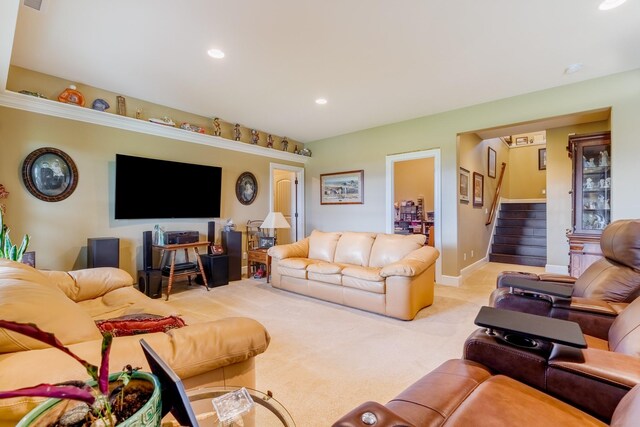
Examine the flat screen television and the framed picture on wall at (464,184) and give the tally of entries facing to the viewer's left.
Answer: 0

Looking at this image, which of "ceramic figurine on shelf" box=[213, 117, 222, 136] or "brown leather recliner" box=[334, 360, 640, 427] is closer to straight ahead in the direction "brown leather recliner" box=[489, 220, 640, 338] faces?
the ceramic figurine on shelf

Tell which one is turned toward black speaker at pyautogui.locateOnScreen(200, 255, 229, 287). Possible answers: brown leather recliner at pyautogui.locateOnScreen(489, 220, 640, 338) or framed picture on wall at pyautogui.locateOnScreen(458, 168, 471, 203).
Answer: the brown leather recliner

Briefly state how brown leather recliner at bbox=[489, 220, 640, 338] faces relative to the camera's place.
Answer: facing to the left of the viewer

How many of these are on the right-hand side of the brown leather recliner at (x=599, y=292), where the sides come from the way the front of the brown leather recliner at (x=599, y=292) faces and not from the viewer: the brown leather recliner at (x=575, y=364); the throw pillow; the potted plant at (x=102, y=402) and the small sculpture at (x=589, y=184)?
1

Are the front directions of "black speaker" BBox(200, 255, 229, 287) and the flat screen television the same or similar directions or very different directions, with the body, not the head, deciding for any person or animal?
same or similar directions

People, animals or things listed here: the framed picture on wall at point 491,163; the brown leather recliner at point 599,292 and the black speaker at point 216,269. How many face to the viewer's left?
1

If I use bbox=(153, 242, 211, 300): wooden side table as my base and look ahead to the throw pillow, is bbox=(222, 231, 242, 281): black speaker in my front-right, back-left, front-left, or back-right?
back-left

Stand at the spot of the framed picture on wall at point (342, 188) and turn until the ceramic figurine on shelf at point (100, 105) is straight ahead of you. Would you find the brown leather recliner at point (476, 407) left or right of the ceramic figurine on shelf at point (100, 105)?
left

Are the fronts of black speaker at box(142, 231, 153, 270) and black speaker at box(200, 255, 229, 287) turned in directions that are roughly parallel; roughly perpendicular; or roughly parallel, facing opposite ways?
roughly parallel

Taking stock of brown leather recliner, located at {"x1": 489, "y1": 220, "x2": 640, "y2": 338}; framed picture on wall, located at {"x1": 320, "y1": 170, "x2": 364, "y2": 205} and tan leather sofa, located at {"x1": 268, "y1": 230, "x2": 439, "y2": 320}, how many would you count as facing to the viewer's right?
0

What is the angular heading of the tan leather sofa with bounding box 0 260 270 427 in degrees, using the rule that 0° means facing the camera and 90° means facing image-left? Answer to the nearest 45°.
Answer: approximately 270°

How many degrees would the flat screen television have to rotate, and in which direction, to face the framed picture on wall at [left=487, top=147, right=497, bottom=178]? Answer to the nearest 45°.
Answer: approximately 45° to its left

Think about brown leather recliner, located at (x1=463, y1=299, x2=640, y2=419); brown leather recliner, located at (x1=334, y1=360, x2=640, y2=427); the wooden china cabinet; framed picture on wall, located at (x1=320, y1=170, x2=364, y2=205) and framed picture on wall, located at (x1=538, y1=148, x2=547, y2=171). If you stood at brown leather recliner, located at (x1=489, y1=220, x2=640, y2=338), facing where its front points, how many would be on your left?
2

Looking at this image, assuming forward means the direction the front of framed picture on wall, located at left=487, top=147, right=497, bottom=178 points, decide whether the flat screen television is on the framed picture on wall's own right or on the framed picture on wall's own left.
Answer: on the framed picture on wall's own right

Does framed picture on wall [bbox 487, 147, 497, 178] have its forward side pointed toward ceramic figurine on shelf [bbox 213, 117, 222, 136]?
no

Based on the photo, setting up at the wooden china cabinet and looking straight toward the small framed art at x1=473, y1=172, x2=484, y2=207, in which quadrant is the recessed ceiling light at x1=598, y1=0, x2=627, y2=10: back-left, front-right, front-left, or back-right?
back-left

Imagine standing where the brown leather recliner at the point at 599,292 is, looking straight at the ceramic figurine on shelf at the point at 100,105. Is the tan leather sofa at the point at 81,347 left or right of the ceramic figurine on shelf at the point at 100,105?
left

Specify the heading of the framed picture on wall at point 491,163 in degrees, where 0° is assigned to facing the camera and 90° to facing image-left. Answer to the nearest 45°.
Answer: approximately 315°

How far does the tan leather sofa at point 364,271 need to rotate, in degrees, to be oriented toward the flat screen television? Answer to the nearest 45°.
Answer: approximately 45° to its right
